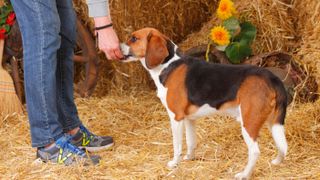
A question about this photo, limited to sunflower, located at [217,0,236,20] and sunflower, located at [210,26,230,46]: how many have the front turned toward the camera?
2

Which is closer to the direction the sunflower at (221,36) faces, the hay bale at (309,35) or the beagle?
the beagle

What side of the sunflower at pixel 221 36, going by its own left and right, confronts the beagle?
front

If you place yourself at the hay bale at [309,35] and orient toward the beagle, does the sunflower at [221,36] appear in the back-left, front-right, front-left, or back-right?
front-right

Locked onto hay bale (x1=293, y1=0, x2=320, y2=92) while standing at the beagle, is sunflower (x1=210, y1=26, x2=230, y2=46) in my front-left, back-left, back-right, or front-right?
front-left

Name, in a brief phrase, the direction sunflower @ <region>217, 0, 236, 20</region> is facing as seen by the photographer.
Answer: facing the viewer

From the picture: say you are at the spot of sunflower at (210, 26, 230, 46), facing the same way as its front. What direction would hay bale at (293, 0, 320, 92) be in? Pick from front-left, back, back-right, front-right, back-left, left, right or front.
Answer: left

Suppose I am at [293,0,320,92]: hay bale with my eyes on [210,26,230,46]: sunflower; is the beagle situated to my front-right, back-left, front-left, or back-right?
front-left

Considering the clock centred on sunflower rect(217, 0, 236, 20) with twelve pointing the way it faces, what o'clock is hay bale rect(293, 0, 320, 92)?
The hay bale is roughly at 9 o'clock from the sunflower.

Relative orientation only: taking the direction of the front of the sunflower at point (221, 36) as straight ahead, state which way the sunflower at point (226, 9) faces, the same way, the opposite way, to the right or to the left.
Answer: the same way

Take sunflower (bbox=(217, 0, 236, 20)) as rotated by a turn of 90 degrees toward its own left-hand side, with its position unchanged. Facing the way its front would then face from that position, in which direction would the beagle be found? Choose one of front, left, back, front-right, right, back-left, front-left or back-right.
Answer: right
